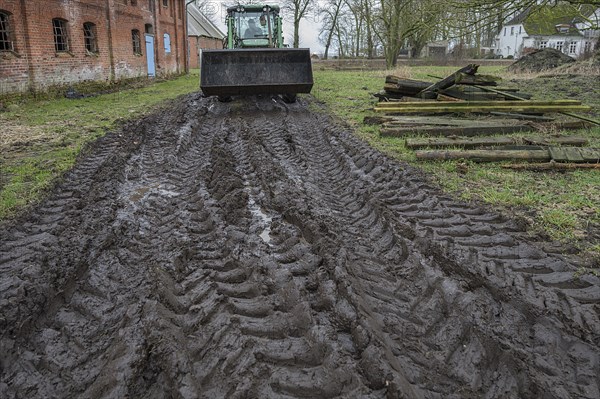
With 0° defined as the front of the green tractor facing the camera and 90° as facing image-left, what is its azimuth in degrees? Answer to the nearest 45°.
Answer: approximately 0°

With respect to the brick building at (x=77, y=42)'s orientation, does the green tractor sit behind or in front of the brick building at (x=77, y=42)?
in front

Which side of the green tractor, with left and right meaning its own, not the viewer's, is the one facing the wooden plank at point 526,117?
left

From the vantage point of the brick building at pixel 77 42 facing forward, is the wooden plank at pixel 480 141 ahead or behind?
ahead

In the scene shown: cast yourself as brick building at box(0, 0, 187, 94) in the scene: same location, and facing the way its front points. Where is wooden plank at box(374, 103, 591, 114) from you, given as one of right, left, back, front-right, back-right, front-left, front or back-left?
front

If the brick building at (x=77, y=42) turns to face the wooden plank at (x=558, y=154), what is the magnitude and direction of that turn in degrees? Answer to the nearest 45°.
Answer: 0° — it already faces it

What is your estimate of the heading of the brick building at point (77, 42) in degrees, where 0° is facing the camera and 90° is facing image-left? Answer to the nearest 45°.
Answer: approximately 315°

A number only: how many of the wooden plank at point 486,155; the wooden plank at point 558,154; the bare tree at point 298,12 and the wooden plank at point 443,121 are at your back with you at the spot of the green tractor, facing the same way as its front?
1

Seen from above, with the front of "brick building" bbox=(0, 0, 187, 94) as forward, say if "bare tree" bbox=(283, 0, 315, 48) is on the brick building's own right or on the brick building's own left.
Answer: on the brick building's own left

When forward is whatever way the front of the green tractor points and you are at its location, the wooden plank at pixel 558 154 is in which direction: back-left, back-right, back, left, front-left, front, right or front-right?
front-left

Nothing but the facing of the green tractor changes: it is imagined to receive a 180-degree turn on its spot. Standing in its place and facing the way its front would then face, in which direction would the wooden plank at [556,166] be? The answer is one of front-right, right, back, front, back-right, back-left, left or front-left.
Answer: back-right

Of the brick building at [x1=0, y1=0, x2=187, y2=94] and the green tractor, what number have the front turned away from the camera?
0

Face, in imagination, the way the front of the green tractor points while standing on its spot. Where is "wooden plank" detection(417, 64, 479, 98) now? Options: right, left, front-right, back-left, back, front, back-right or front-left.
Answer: left

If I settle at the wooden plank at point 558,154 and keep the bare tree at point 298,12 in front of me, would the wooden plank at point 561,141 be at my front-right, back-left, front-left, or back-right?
front-right

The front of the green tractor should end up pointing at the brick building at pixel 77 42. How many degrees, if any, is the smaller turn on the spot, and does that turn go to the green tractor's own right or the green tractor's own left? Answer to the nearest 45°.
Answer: approximately 135° to the green tractor's own right

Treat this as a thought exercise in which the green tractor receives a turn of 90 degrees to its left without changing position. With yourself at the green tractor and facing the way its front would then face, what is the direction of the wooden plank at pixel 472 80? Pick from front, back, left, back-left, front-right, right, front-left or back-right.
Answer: front
